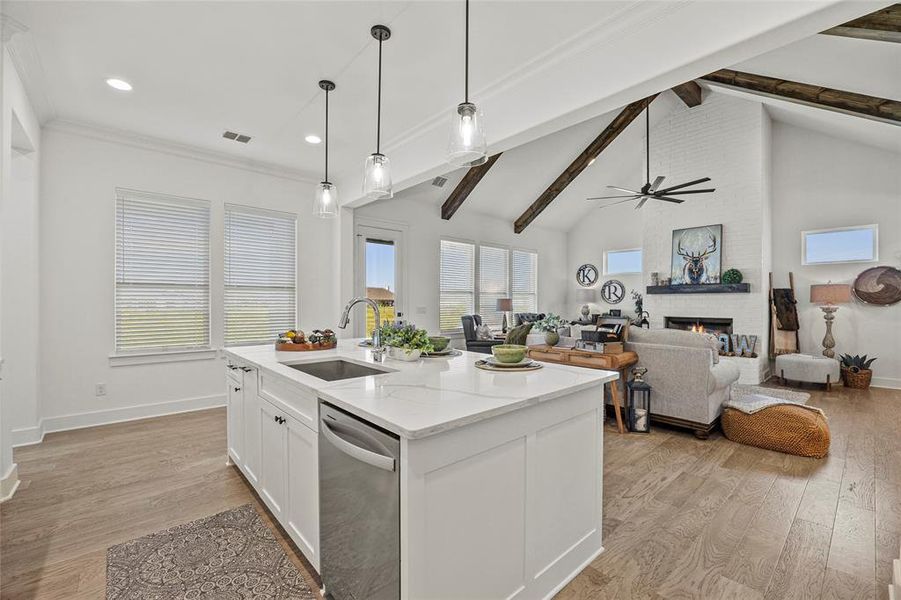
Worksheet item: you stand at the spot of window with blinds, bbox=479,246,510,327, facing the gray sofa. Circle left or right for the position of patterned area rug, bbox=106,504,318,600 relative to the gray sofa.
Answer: right

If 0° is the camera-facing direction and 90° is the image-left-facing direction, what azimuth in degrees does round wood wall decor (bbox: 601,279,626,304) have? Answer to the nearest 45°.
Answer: approximately 0°

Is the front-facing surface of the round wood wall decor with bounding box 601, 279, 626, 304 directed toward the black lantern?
yes

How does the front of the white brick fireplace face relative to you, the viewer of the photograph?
facing the viewer

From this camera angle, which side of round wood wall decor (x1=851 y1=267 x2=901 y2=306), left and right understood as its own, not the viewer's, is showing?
front

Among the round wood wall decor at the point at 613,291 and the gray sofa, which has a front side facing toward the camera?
the round wood wall decor

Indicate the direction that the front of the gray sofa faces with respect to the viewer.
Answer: facing away from the viewer and to the right of the viewer

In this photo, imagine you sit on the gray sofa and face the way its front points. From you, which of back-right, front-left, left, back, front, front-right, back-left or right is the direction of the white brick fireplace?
front-left

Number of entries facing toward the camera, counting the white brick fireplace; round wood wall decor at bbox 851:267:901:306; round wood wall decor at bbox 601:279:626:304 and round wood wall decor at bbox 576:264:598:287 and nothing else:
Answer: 4

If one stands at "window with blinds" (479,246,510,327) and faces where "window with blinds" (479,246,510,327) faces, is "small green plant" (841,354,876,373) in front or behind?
in front

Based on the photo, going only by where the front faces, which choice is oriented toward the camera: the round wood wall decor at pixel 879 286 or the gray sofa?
the round wood wall decor

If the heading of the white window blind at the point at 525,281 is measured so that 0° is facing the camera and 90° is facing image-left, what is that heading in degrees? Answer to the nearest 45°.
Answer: approximately 315°
